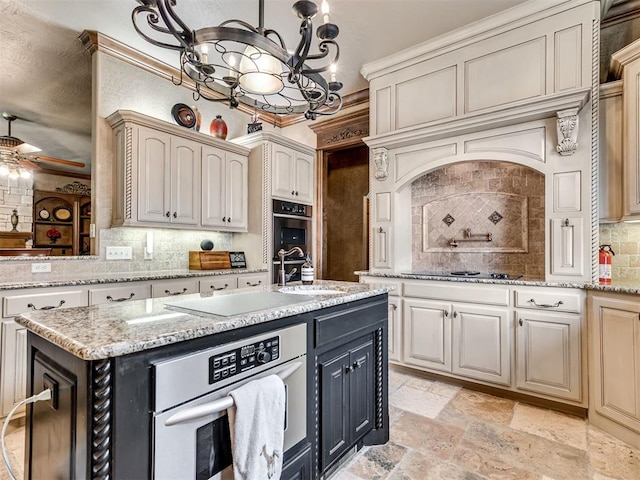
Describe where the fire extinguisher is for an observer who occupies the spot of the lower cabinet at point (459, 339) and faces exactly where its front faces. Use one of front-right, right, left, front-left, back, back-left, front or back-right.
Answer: back-left

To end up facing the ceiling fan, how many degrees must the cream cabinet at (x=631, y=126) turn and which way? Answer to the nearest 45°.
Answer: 0° — it already faces it

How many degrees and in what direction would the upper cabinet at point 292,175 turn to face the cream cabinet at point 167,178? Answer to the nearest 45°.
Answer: approximately 90° to its right

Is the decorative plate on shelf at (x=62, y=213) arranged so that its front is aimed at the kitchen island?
yes

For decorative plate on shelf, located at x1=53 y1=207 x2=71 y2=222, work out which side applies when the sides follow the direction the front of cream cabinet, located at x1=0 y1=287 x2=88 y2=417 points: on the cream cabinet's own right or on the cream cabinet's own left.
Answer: on the cream cabinet's own left

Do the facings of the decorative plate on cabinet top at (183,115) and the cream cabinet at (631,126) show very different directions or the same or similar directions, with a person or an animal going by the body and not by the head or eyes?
very different directions

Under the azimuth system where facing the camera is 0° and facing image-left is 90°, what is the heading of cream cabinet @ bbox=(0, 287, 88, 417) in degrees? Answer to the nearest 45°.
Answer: approximately 315°
